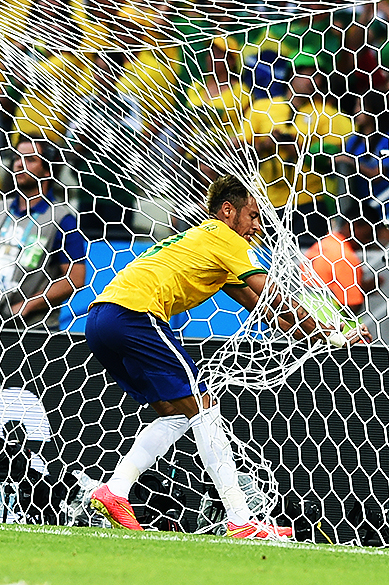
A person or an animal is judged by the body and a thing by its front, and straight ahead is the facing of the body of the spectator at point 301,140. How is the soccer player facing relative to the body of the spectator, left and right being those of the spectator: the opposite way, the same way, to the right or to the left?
to the left

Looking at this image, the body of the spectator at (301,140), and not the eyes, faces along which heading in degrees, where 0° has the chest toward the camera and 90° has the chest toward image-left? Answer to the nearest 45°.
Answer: approximately 0°

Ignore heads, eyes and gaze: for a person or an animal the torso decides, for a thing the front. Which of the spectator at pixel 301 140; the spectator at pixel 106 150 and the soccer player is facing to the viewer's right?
the soccer player

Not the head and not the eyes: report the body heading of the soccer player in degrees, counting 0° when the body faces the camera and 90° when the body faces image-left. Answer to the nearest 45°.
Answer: approximately 270°

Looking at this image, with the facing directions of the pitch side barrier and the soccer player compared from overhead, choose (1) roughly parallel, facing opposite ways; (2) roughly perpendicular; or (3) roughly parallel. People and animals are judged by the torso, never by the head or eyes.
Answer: roughly perpendicular

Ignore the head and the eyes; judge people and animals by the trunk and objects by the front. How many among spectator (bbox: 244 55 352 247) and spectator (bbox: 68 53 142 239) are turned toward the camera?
2

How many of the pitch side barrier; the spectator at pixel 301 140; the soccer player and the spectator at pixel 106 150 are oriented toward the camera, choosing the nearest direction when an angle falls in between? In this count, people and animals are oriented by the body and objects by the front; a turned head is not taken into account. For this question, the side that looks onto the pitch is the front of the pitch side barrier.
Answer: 3

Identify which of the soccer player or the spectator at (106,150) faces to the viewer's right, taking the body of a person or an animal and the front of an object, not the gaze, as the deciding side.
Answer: the soccer player
